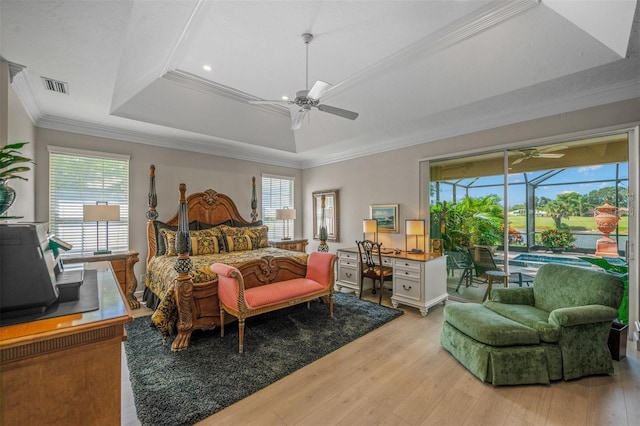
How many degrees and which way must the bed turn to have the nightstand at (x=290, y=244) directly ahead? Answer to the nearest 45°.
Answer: approximately 90° to its left

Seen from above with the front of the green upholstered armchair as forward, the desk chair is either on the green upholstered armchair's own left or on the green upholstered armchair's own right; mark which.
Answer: on the green upholstered armchair's own right

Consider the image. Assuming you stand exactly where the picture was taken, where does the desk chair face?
facing away from the viewer and to the right of the viewer

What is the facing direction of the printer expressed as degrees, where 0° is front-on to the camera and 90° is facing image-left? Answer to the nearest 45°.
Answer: approximately 225°

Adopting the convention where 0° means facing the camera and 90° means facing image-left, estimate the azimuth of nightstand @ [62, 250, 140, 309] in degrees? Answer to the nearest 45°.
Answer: approximately 315°

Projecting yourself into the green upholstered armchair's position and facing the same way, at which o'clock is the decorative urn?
The decorative urn is roughly at 5 o'clock from the green upholstered armchair.

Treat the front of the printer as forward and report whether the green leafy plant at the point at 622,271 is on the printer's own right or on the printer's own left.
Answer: on the printer's own right
